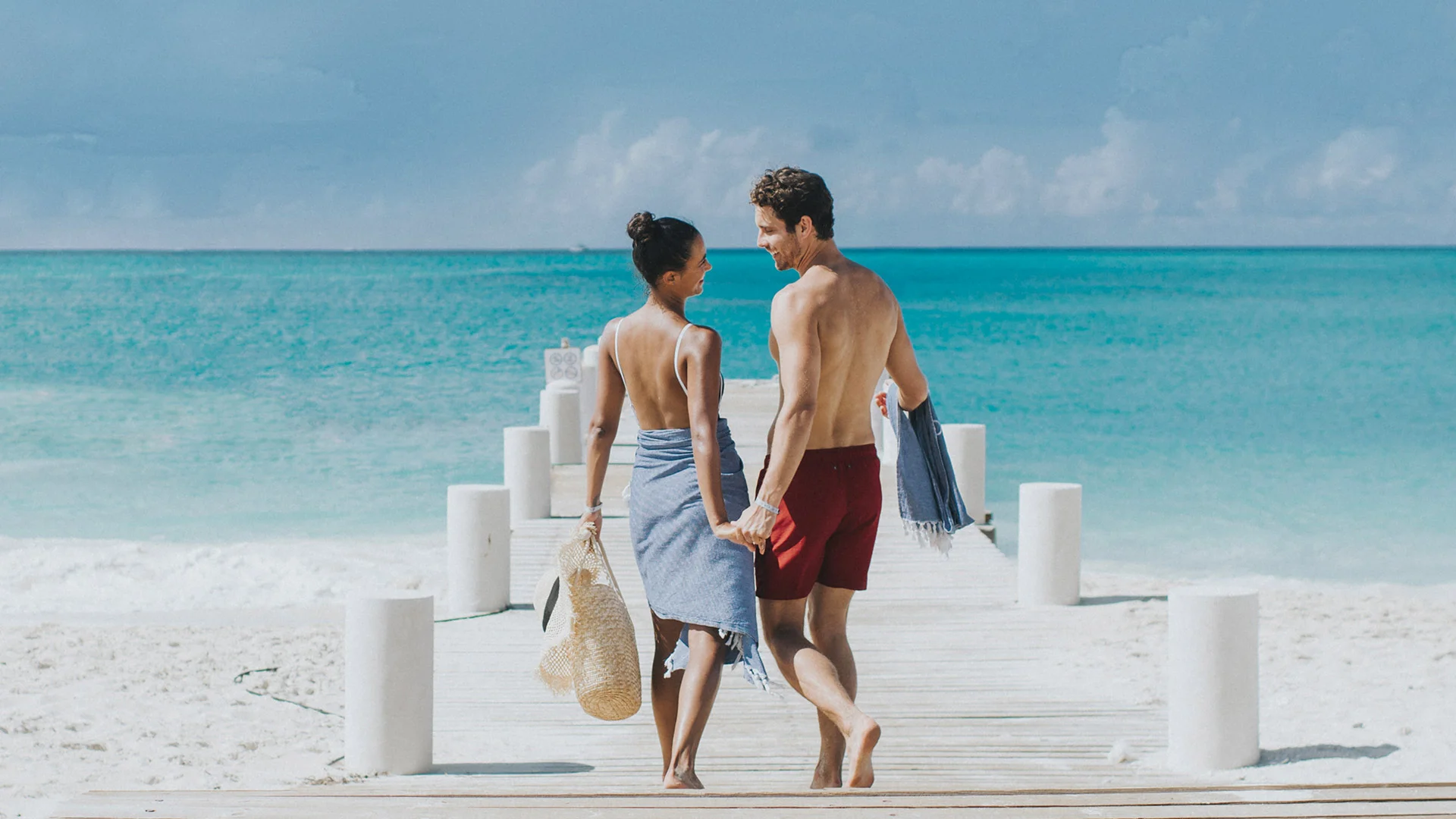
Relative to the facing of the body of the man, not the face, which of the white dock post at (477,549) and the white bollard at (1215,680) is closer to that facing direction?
the white dock post

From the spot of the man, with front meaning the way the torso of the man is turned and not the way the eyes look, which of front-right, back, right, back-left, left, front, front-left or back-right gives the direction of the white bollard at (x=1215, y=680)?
right

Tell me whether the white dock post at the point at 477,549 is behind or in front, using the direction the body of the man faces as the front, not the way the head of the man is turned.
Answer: in front

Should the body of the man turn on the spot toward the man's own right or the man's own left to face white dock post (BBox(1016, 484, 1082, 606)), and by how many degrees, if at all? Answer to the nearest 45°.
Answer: approximately 45° to the man's own right

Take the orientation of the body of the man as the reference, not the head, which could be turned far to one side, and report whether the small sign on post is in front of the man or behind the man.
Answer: in front

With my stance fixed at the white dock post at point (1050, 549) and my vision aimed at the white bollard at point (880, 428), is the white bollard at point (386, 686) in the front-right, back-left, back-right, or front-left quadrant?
back-left

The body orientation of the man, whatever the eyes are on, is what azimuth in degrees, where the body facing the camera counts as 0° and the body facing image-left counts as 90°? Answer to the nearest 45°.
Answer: approximately 135°

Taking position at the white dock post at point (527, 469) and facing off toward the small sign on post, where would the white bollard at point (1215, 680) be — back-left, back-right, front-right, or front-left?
back-right

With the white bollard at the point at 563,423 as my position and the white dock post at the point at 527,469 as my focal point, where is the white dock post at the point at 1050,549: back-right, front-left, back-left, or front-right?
front-left
